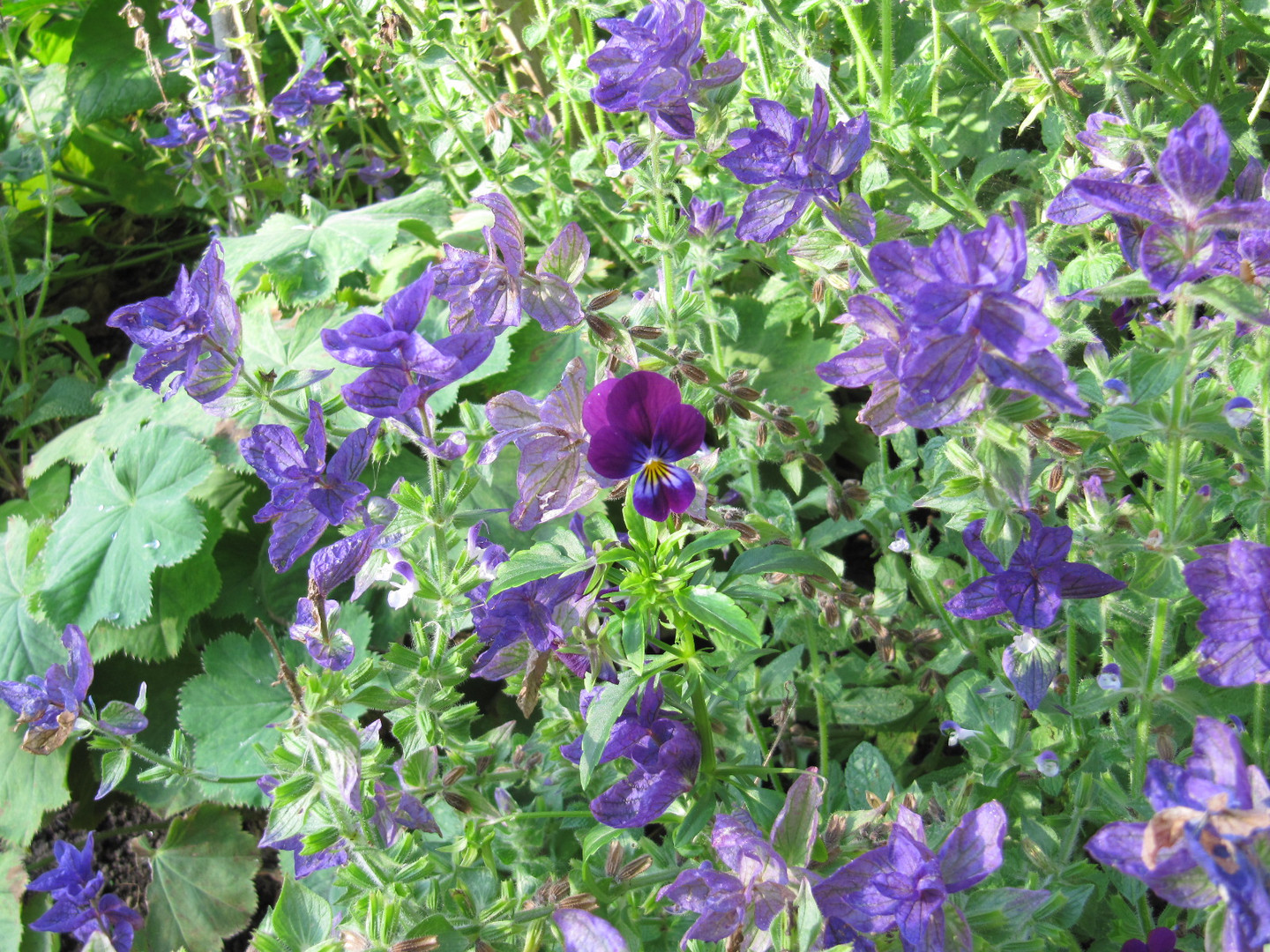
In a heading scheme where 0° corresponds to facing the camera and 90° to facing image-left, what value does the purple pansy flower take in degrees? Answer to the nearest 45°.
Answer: approximately 0°

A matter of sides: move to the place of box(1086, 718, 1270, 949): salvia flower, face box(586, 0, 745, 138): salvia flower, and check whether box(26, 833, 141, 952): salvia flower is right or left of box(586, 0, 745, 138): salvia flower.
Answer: left
